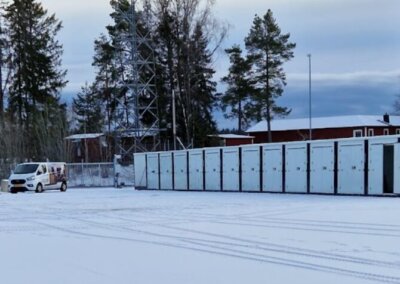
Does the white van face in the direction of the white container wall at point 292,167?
no

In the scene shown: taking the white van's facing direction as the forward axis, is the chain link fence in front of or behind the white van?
behind

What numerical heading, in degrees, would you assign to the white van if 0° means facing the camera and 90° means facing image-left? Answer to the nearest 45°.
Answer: approximately 45°
